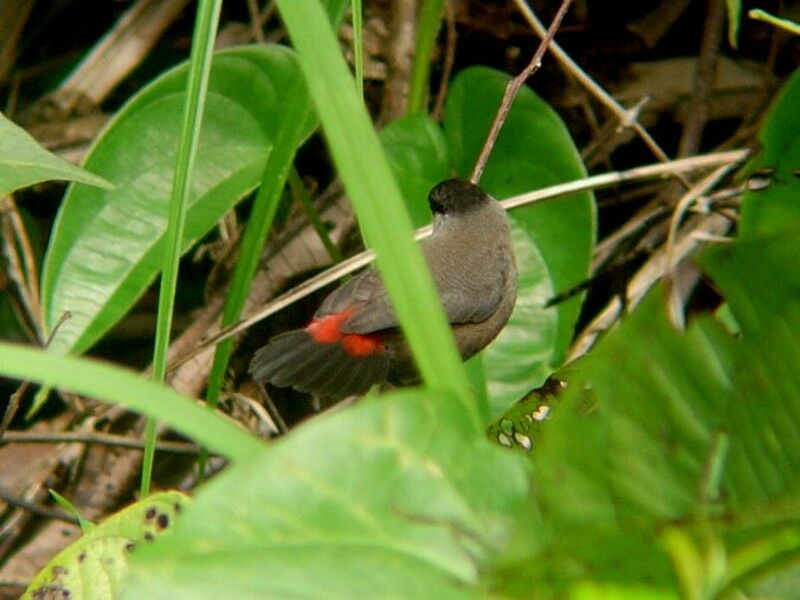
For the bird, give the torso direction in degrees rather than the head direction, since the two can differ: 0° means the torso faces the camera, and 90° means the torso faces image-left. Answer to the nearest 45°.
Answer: approximately 225°

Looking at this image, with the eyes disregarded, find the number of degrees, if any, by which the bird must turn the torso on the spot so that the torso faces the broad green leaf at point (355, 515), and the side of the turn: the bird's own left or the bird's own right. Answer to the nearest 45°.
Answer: approximately 135° to the bird's own right

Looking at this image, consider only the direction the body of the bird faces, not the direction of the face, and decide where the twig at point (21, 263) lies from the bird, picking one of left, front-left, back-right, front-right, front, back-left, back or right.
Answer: left

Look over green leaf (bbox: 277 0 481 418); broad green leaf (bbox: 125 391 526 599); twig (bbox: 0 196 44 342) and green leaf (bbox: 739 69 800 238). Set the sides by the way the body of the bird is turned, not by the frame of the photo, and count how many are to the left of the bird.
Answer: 1

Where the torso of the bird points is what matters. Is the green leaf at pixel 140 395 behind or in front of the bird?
behind

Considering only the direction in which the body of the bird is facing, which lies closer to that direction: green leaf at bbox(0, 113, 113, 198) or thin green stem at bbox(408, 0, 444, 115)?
the thin green stem

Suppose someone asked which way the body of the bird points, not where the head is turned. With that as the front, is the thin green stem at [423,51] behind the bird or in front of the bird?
in front
